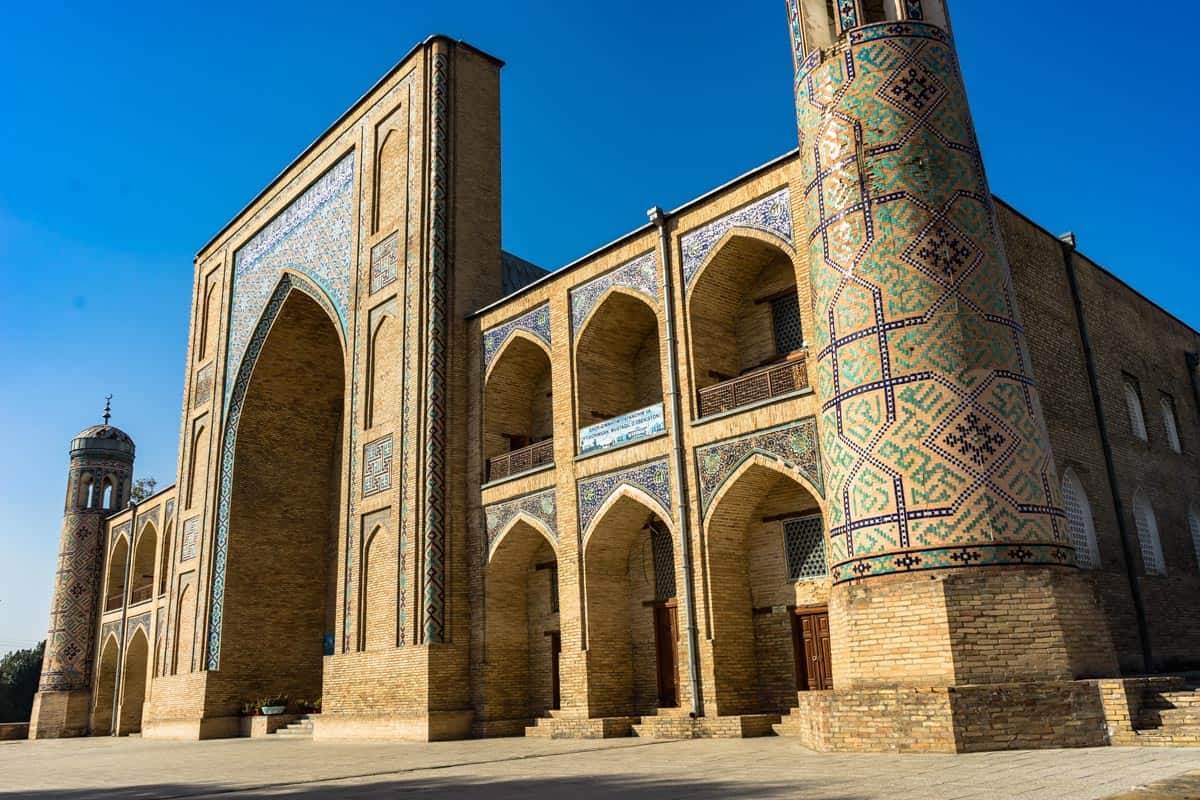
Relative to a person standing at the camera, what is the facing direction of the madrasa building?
facing the viewer and to the left of the viewer

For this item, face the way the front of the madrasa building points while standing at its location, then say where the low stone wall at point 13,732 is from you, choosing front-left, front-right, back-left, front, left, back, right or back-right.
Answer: right

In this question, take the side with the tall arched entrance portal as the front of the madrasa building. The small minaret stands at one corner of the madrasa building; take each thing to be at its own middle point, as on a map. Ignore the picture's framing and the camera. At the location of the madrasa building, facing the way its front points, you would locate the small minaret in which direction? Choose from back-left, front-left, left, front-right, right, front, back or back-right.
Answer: right

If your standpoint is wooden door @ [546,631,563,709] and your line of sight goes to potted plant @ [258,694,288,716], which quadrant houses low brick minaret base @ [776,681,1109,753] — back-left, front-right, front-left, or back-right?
back-left
